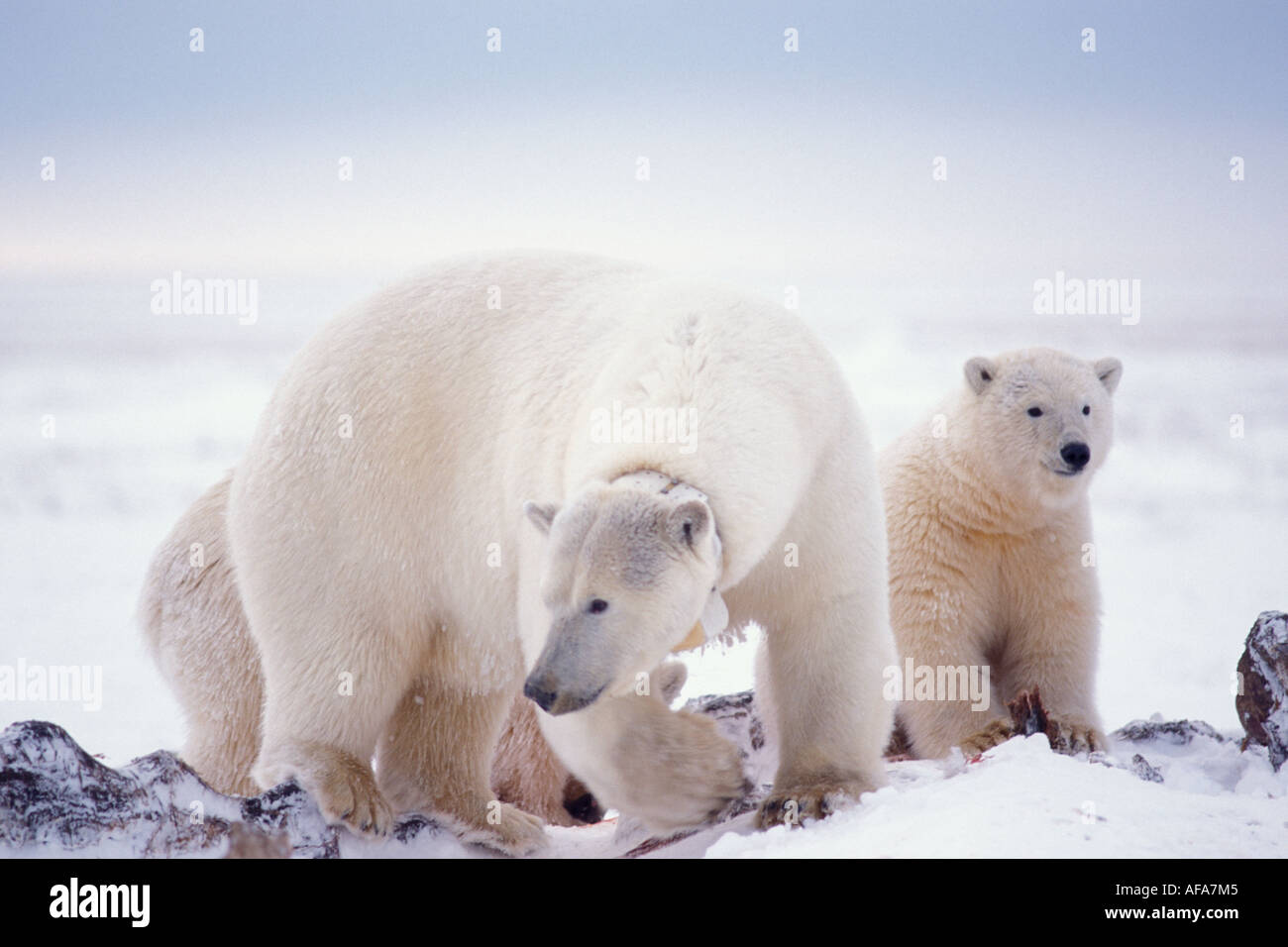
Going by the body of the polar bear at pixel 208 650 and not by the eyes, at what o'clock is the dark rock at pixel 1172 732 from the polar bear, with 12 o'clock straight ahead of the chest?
The dark rock is roughly at 12 o'clock from the polar bear.

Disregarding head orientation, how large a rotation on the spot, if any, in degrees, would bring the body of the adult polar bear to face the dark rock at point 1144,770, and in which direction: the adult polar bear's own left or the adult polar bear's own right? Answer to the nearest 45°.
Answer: approximately 45° to the adult polar bear's own left

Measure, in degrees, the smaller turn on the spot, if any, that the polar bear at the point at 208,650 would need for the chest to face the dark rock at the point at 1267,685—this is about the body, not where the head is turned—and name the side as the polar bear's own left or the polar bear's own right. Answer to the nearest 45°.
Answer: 0° — it already faces it

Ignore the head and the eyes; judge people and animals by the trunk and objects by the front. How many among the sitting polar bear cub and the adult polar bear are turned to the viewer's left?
0

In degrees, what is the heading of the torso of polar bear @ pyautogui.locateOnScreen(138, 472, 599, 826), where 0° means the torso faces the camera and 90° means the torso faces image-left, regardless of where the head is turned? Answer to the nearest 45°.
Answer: approximately 270°

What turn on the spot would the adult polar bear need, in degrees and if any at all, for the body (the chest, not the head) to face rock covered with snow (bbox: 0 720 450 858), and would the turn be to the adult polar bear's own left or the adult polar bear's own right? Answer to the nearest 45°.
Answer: approximately 90° to the adult polar bear's own right

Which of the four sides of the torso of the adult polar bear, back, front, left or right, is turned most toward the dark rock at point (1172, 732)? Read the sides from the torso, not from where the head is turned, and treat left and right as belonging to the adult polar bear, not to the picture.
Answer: left

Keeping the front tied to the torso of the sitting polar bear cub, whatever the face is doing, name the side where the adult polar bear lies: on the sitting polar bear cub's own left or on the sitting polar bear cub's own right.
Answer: on the sitting polar bear cub's own right

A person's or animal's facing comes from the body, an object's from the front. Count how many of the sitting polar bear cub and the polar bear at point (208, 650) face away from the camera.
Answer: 0

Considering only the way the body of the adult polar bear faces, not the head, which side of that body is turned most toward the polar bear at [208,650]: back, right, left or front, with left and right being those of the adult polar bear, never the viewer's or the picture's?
back

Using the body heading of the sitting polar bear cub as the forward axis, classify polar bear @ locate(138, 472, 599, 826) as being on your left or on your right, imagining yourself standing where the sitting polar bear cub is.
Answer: on your right
